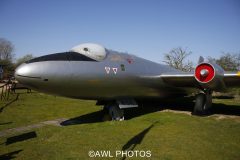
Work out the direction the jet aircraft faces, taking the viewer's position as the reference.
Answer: facing the viewer and to the left of the viewer
